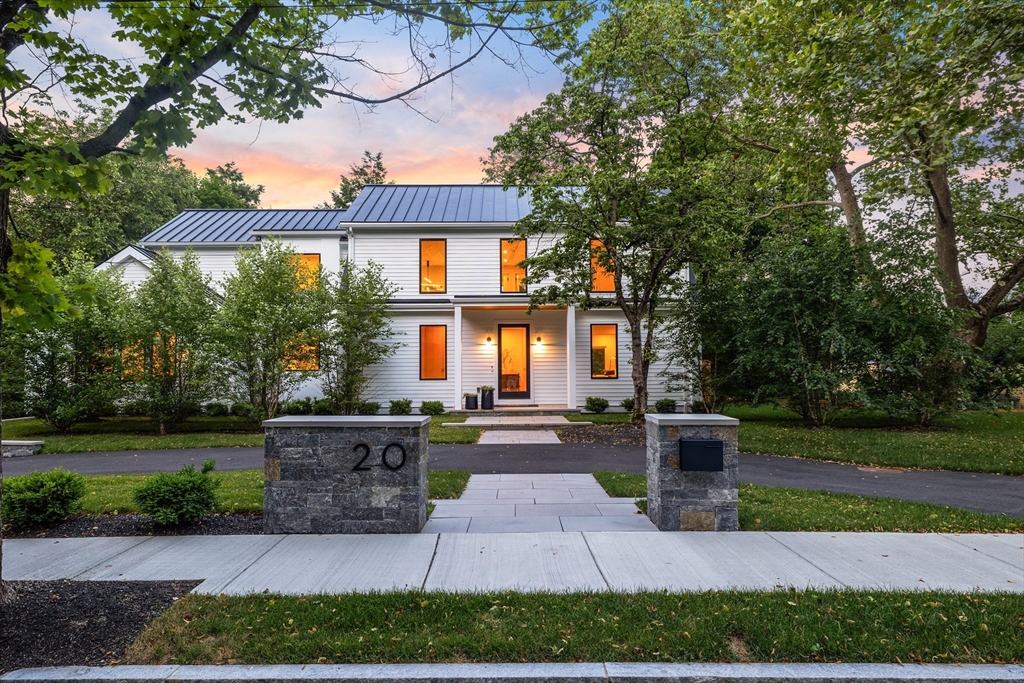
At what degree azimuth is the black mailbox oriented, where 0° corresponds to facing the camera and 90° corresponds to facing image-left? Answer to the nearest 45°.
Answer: approximately 0°

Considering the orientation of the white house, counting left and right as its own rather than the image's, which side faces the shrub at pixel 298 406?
right

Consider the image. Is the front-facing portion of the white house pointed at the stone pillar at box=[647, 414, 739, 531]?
yes

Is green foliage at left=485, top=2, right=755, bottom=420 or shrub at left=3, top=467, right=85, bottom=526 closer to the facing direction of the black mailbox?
the shrub

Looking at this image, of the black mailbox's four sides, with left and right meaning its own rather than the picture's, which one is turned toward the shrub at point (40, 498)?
right

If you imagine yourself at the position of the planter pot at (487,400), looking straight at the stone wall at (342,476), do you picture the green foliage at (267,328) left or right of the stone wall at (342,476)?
right

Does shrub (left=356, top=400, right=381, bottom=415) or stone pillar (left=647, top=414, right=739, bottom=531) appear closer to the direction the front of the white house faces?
the stone pillar

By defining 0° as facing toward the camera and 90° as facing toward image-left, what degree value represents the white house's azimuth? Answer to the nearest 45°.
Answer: approximately 0°

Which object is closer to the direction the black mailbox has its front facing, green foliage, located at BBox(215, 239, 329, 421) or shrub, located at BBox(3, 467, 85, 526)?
the shrub

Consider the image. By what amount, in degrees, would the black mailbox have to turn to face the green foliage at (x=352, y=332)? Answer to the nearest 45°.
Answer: approximately 135° to its right

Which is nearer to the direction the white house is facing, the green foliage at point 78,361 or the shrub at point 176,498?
the shrub

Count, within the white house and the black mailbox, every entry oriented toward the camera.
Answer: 2
